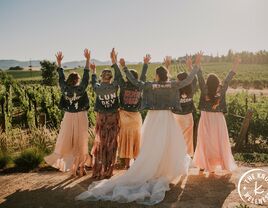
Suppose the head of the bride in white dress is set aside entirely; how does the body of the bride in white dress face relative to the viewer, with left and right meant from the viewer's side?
facing away from the viewer

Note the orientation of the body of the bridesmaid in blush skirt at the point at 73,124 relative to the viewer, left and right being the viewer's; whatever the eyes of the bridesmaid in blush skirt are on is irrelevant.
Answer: facing away from the viewer

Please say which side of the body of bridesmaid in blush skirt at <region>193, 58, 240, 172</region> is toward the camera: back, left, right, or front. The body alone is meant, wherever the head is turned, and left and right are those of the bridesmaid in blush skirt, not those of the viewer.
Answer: back

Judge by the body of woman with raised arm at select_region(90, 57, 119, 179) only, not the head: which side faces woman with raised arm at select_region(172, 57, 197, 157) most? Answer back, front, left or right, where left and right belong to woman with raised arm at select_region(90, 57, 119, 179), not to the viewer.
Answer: right

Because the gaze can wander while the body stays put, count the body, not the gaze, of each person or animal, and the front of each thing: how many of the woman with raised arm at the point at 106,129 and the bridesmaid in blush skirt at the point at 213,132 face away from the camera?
2

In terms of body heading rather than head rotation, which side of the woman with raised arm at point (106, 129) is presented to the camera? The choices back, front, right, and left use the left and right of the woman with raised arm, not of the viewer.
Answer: back

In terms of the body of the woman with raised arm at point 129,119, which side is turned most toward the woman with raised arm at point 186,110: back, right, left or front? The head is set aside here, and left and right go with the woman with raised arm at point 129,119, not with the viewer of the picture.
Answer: right

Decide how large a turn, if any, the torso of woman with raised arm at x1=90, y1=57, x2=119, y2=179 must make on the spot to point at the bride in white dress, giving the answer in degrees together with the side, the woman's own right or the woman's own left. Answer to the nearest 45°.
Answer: approximately 135° to the woman's own right

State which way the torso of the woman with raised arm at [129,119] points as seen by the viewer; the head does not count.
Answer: away from the camera
